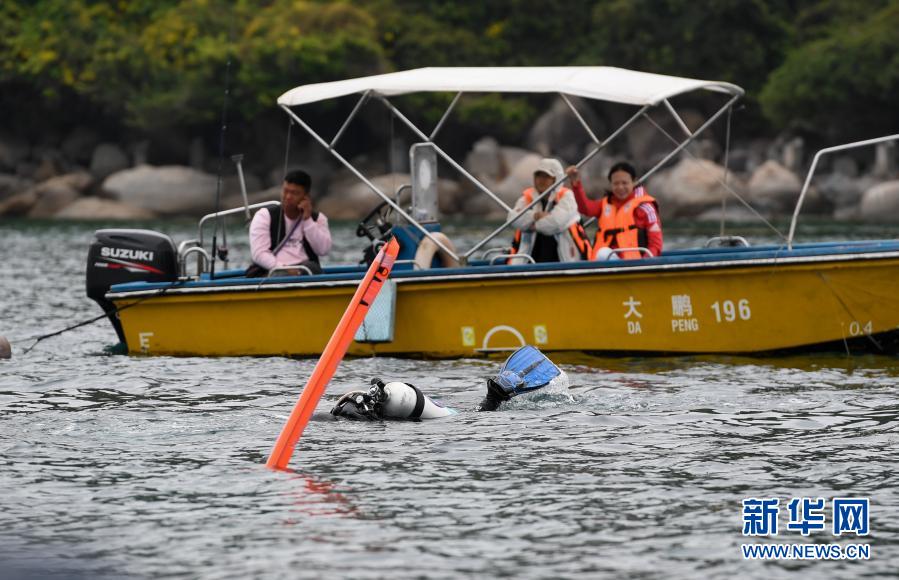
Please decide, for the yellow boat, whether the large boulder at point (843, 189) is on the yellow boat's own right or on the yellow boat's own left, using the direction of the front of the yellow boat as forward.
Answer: on the yellow boat's own left

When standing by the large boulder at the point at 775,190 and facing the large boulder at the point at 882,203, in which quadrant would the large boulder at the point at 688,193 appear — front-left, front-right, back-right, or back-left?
back-right

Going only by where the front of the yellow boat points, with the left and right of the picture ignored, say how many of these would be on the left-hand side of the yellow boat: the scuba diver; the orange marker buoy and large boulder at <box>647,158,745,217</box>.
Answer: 1

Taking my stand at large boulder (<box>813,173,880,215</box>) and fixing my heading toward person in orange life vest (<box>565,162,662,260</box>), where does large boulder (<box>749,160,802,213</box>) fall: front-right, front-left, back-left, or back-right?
front-right

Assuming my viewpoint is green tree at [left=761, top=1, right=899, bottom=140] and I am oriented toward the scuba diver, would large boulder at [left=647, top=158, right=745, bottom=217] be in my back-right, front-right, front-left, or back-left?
front-right

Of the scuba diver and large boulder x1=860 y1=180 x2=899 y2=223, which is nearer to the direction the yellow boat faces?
the large boulder

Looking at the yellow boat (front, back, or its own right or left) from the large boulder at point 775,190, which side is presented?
left

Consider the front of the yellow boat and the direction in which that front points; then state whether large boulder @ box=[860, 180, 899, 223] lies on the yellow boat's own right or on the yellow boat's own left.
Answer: on the yellow boat's own left

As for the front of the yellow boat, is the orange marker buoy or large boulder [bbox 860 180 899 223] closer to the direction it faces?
the large boulder

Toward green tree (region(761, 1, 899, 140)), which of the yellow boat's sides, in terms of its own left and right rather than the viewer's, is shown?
left

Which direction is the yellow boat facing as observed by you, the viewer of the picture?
facing to the right of the viewer

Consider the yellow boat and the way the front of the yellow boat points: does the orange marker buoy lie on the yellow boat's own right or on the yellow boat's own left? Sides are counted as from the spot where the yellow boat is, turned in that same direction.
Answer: on the yellow boat's own right

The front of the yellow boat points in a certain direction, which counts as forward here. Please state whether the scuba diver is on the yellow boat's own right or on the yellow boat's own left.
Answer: on the yellow boat's own right
